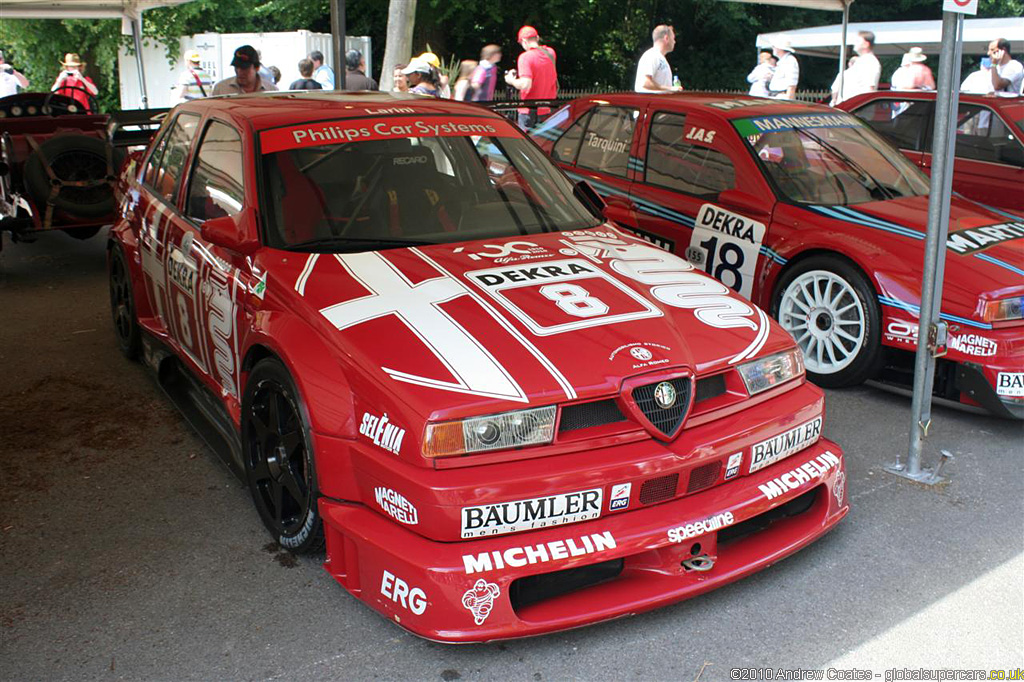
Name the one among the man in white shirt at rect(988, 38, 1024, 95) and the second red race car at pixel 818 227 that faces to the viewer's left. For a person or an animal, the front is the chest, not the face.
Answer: the man in white shirt

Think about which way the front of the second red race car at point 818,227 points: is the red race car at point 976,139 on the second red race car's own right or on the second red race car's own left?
on the second red race car's own left

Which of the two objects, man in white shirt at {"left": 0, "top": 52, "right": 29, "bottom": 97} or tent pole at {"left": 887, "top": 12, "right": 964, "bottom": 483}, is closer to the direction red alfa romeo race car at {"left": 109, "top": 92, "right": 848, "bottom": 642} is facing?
the tent pole

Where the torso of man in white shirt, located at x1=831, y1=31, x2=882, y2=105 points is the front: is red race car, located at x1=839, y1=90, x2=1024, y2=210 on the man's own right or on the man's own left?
on the man's own left

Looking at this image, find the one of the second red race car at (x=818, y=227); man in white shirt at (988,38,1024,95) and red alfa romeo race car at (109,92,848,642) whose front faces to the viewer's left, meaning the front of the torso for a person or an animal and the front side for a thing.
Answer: the man in white shirt

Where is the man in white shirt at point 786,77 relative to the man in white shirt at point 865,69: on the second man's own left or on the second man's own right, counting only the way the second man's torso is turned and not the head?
on the second man's own right

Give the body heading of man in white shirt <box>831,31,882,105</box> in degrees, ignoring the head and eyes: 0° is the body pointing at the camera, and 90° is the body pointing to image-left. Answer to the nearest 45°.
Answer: approximately 90°
